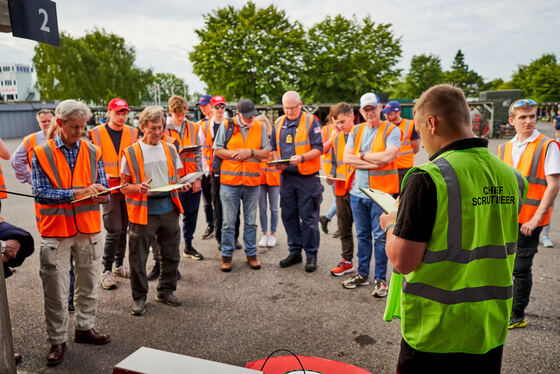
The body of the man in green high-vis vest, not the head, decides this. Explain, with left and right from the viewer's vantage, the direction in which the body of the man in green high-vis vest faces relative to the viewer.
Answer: facing away from the viewer and to the left of the viewer

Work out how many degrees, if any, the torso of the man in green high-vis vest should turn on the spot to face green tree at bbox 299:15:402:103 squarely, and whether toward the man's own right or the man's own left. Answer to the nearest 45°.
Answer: approximately 45° to the man's own right

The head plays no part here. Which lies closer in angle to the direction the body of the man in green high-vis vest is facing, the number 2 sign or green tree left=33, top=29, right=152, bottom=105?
the green tree

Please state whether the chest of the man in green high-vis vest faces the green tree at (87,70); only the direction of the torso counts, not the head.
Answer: yes

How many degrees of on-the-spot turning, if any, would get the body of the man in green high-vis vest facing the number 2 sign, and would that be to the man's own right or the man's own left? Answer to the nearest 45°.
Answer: approximately 45° to the man's own left

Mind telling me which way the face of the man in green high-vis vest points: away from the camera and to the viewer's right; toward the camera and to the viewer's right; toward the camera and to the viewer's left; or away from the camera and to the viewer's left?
away from the camera and to the viewer's left

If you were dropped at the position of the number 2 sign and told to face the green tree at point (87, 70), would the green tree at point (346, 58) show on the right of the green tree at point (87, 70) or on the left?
right

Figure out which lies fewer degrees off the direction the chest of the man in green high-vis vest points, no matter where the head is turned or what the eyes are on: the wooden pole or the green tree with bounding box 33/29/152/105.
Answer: the green tree

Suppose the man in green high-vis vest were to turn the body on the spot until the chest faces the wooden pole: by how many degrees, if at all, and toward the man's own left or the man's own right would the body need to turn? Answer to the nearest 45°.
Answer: approximately 45° to the man's own left

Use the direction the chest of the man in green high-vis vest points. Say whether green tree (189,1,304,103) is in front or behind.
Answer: in front
